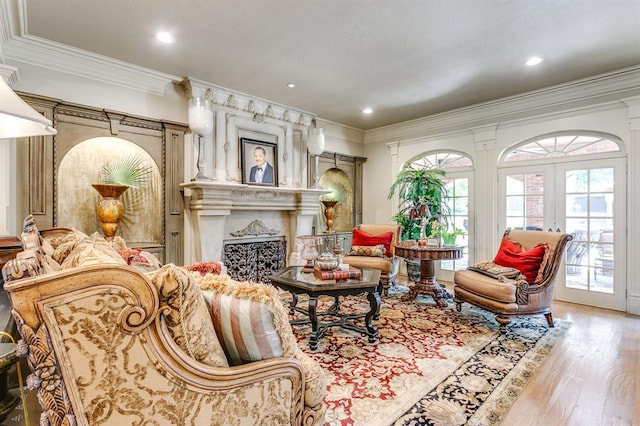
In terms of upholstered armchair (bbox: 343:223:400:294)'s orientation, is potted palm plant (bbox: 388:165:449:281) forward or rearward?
rearward

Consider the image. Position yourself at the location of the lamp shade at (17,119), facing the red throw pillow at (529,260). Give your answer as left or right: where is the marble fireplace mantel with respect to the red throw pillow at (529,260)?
left

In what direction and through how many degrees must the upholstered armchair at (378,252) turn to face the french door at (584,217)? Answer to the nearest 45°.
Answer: approximately 135° to its left

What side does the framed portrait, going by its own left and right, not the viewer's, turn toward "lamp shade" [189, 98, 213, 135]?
right
